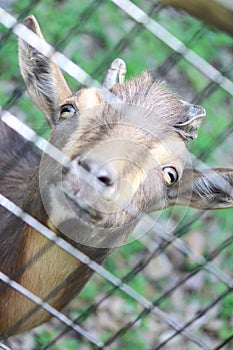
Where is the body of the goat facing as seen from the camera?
toward the camera
